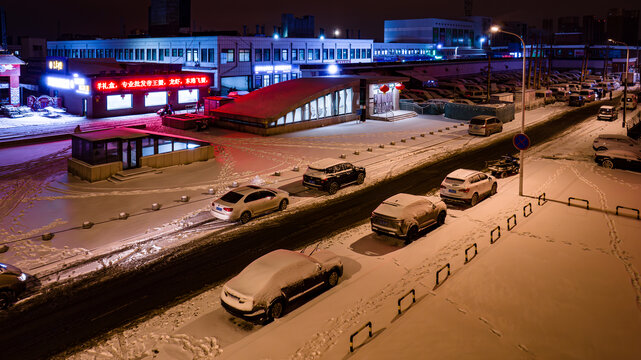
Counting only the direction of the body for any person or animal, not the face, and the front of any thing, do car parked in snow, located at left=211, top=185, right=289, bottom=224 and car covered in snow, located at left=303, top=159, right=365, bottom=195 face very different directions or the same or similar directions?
same or similar directions

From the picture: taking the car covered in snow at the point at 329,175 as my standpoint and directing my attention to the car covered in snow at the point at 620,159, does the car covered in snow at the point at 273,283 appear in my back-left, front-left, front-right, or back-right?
back-right
